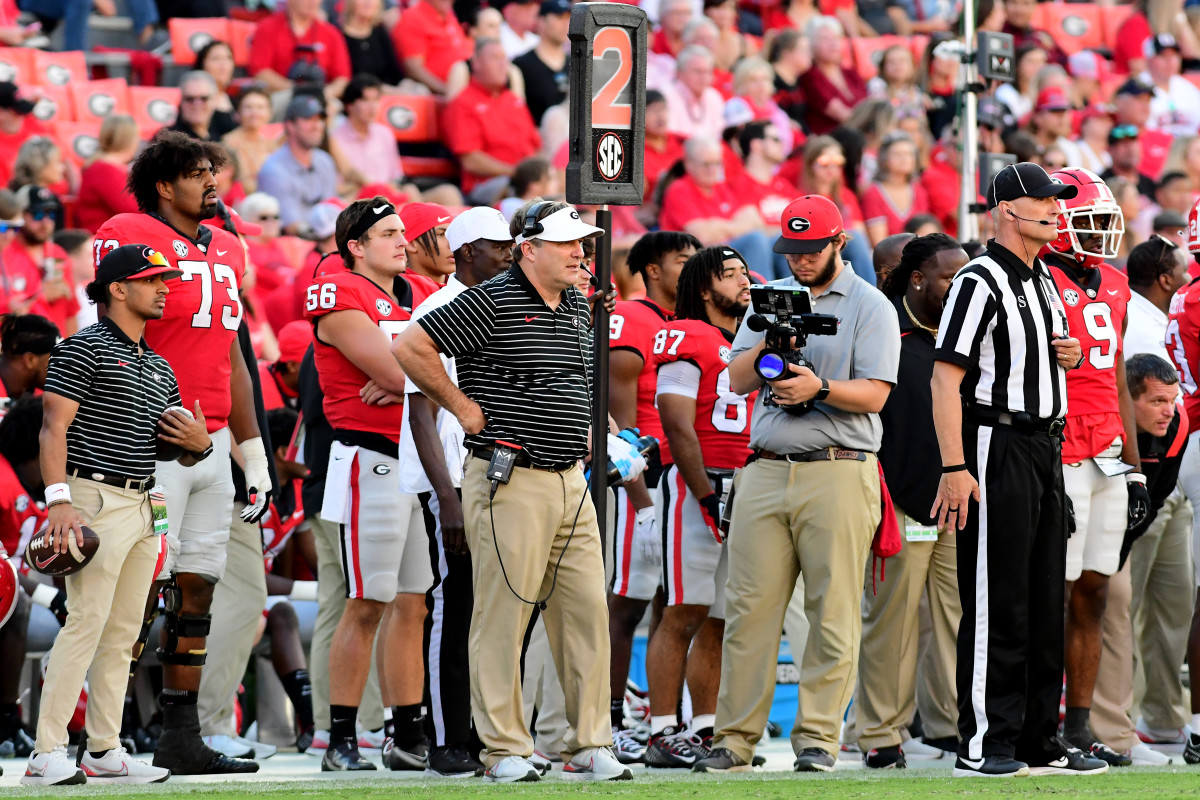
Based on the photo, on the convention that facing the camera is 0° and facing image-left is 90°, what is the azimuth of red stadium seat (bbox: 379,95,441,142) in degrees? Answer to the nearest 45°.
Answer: approximately 0°

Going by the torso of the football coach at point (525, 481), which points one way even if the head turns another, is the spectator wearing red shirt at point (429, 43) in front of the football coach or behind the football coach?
behind

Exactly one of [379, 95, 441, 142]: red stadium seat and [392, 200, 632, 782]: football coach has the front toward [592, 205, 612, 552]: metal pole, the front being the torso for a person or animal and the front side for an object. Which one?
the red stadium seat

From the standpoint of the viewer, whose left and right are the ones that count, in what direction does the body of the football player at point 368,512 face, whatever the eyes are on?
facing the viewer and to the right of the viewer

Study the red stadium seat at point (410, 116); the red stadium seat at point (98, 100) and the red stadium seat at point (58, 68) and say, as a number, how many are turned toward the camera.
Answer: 3

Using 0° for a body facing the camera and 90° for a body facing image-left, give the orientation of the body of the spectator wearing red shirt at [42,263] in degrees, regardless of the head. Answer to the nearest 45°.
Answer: approximately 315°

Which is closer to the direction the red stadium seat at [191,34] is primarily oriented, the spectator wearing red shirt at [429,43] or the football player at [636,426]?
the football player

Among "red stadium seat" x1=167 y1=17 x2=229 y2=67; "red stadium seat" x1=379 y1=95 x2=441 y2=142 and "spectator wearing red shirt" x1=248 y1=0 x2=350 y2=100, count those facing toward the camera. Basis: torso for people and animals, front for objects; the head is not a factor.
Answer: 3
